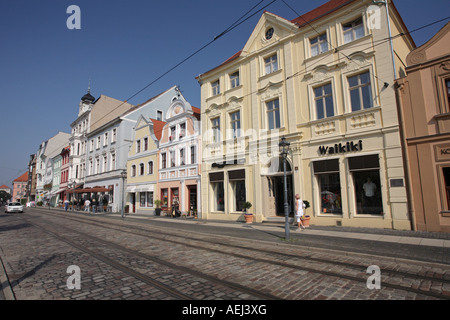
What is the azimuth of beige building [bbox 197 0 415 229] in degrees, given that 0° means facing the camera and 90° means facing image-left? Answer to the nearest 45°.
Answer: approximately 45°

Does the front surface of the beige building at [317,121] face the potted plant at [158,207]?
no
